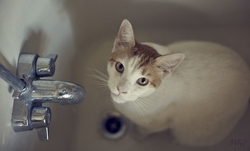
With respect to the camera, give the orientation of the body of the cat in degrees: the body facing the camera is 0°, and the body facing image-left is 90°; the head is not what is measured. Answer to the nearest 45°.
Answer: approximately 90°

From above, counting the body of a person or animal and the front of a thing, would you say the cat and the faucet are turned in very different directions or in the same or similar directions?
very different directions

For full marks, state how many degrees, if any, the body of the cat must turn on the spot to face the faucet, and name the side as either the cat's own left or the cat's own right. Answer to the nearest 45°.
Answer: approximately 45° to the cat's own left

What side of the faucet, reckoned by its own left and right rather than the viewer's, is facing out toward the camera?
right
